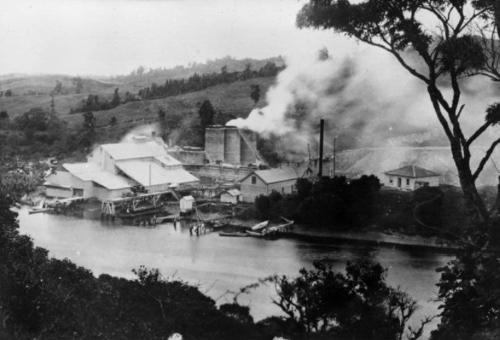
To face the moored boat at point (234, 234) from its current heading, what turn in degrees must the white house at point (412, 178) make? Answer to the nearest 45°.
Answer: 0° — it already faces it

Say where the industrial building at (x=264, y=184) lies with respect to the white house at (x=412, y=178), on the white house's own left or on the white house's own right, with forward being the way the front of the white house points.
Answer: on the white house's own right

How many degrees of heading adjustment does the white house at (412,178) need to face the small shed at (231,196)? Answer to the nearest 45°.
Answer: approximately 45° to its right

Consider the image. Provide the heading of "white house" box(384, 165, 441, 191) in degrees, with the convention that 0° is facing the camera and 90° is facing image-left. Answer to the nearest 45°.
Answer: approximately 45°

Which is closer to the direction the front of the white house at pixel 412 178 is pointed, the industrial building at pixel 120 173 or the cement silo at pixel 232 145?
the industrial building

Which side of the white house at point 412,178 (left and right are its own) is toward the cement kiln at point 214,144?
right
